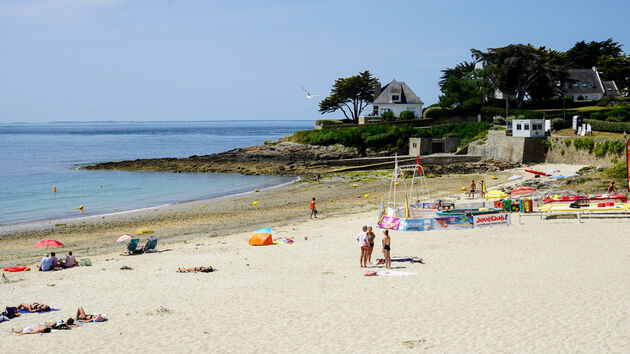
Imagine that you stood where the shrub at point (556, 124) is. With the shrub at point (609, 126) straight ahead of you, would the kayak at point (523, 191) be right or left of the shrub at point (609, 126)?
right

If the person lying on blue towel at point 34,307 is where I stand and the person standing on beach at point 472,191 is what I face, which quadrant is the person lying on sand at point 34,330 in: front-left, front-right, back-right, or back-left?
back-right

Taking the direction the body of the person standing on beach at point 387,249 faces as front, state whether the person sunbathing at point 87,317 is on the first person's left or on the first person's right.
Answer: on the first person's left

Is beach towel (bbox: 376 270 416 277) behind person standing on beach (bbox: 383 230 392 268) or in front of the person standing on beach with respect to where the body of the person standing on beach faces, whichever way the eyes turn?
behind

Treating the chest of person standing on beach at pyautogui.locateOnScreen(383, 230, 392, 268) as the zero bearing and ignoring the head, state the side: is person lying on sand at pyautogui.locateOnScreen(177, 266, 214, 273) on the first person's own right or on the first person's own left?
on the first person's own left
